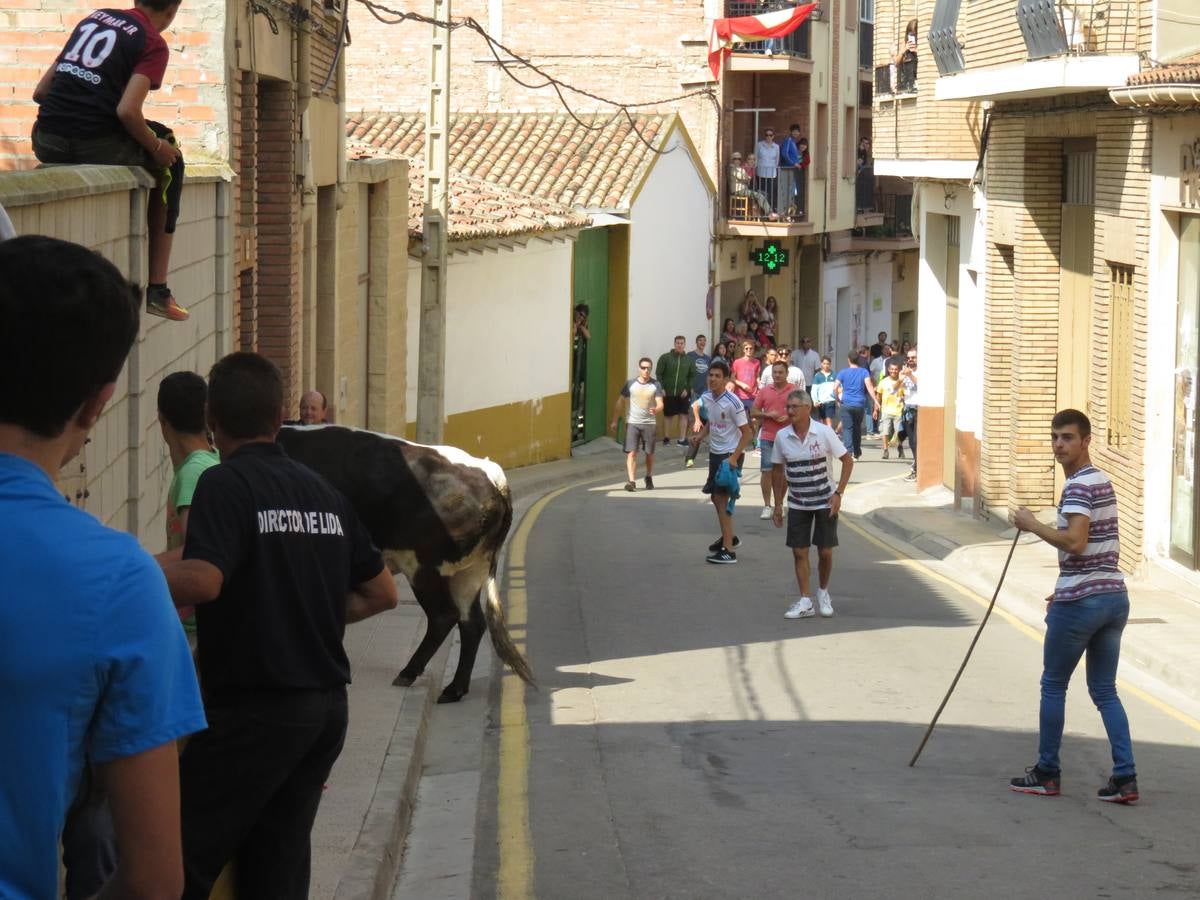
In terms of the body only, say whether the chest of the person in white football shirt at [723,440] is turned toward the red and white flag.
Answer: no

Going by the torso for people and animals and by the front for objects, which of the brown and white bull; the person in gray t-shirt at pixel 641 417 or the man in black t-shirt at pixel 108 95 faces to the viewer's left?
the brown and white bull

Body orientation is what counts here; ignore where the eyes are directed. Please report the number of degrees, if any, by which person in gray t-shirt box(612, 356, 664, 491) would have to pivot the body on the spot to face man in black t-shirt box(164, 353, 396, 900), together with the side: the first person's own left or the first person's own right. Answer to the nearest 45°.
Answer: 0° — they already face them

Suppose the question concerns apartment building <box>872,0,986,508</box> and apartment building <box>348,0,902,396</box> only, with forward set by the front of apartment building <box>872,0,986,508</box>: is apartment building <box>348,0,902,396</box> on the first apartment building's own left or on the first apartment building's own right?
on the first apartment building's own right

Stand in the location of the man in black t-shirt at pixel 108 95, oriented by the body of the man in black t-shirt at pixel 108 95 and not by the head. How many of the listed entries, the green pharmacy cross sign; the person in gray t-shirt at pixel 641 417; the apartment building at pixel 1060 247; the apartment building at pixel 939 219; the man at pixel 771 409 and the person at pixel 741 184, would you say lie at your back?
0

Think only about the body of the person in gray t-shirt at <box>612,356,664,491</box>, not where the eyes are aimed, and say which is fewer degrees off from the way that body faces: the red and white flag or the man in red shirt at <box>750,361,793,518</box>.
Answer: the man in red shirt

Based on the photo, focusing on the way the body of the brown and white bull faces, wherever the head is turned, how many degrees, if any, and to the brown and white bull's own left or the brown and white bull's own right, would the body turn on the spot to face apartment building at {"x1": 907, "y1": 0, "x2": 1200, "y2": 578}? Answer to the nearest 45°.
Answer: approximately 135° to the brown and white bull's own right

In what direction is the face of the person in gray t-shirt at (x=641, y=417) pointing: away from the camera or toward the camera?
toward the camera

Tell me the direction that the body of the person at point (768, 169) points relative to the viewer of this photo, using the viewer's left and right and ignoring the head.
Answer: facing the viewer

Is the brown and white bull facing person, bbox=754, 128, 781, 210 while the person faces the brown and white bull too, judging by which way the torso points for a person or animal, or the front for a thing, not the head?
no

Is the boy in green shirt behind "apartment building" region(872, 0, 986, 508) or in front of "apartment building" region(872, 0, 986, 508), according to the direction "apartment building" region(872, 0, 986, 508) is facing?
in front

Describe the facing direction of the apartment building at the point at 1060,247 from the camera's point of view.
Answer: facing the viewer and to the left of the viewer

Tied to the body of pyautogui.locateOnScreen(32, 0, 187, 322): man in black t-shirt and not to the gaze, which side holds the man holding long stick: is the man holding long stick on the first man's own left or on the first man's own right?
on the first man's own right

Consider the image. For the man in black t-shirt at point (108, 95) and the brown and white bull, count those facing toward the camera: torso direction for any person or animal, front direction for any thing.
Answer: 0

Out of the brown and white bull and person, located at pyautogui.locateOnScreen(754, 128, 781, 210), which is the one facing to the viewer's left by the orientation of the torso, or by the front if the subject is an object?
the brown and white bull

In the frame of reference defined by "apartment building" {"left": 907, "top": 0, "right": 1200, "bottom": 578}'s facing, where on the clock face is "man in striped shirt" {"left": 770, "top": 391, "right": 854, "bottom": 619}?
The man in striped shirt is roughly at 11 o'clock from the apartment building.

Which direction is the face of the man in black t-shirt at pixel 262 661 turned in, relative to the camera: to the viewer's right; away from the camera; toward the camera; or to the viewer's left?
away from the camera

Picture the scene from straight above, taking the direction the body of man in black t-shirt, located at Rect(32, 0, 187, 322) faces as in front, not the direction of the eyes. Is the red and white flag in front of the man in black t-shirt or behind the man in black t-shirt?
in front
